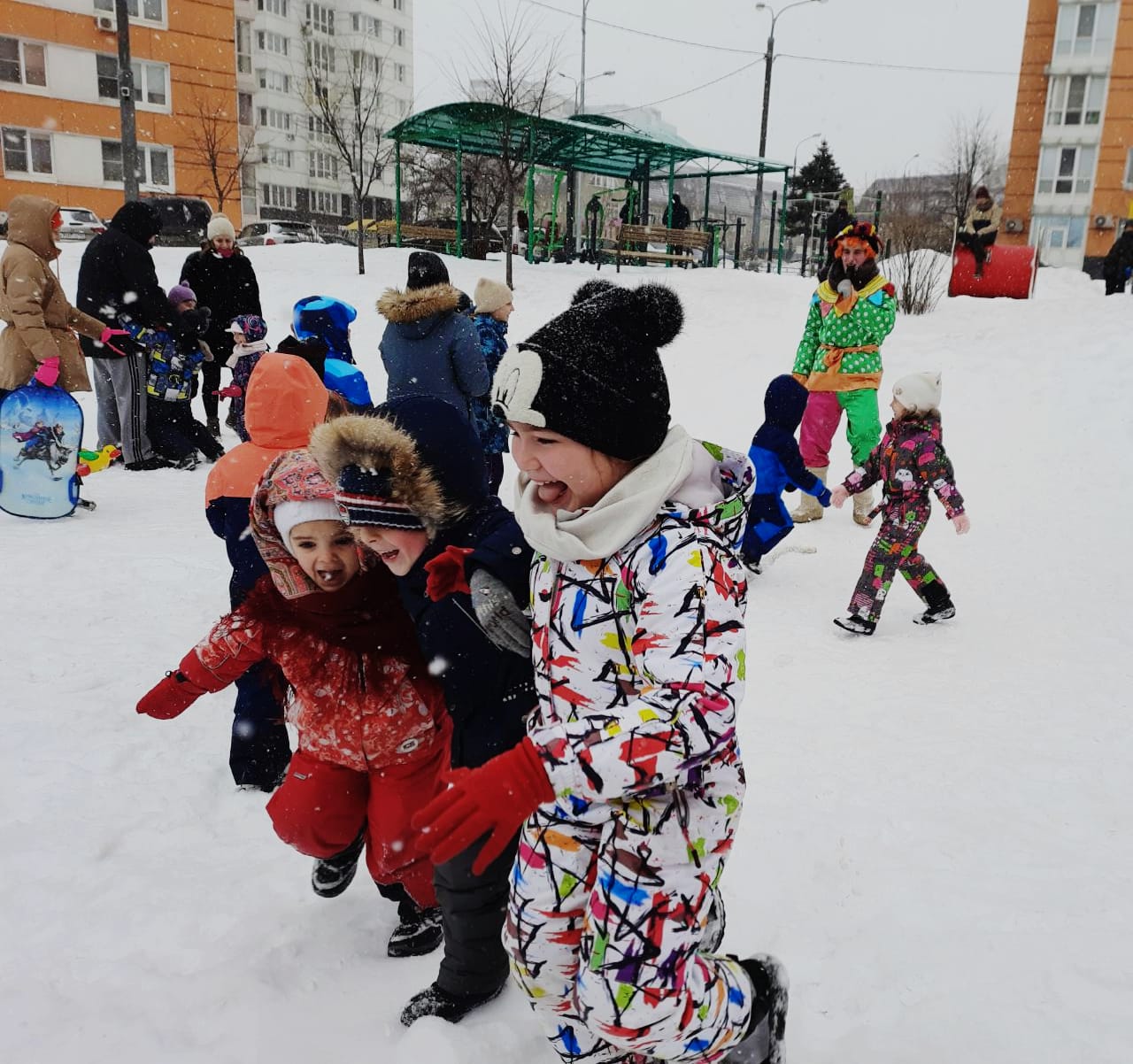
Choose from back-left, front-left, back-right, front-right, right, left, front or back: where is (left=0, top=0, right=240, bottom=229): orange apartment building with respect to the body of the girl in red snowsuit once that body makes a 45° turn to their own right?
back-right

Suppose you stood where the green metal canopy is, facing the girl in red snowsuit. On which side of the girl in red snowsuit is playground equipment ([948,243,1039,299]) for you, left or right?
left

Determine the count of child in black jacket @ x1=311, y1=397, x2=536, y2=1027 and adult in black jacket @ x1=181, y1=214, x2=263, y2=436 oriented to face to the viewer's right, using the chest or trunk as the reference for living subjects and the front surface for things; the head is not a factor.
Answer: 0

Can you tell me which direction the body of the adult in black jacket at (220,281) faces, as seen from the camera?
toward the camera

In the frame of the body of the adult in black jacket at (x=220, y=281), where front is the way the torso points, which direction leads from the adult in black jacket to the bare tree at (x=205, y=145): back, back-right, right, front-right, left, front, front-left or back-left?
back

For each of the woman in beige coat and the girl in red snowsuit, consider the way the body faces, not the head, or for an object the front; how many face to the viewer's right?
1

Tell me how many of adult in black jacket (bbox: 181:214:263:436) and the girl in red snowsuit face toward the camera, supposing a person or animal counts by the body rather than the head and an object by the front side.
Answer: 2

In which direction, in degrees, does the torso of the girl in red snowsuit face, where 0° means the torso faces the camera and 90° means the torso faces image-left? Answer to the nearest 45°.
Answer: approximately 0°

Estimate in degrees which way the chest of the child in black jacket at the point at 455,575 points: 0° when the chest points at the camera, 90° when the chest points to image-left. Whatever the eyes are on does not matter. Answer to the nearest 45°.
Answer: approximately 45°

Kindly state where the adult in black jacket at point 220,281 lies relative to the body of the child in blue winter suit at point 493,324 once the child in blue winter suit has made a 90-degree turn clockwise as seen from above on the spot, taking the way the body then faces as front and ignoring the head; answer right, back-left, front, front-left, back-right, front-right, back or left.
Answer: back-right

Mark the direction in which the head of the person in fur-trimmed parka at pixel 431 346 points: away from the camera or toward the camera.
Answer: away from the camera

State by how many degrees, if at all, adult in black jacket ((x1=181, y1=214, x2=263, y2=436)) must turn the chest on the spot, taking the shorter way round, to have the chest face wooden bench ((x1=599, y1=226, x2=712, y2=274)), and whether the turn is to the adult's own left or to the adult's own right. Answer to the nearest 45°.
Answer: approximately 135° to the adult's own left
